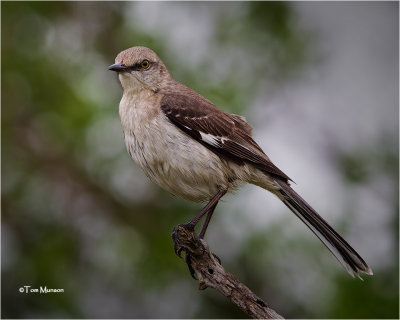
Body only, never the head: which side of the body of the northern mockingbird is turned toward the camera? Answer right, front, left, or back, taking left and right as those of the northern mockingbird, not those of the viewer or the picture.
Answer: left
